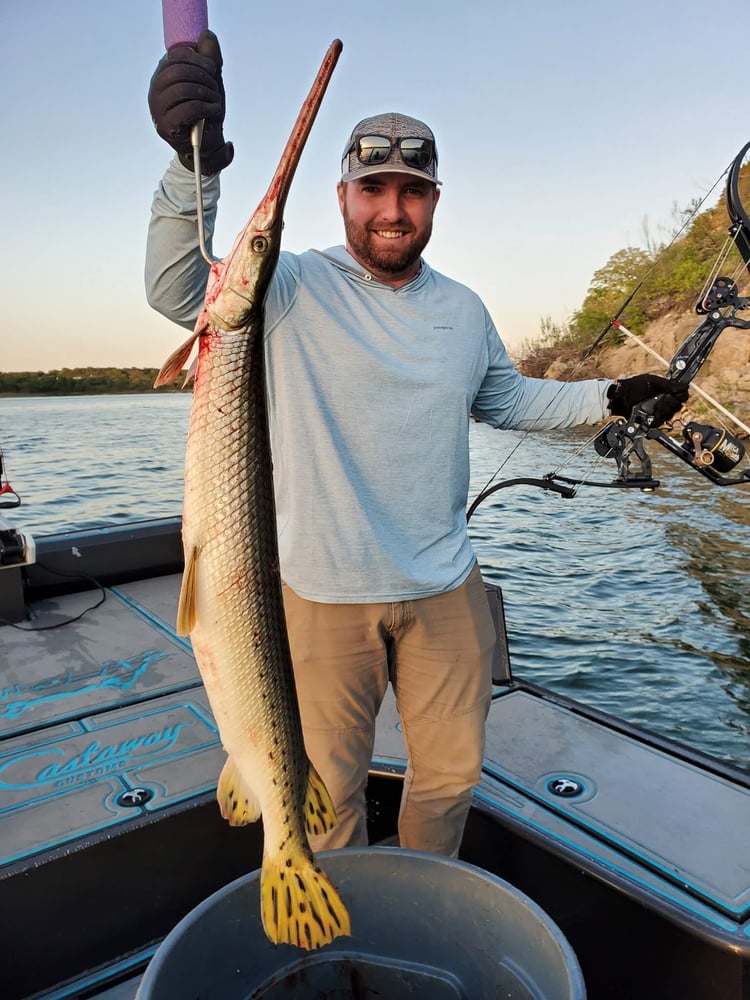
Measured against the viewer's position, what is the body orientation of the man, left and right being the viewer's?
facing the viewer

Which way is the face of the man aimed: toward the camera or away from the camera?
toward the camera
